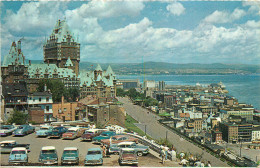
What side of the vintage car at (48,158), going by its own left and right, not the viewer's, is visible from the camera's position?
front

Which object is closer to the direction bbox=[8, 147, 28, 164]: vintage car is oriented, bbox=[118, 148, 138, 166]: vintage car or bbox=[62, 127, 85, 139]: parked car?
the vintage car

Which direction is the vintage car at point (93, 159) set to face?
toward the camera

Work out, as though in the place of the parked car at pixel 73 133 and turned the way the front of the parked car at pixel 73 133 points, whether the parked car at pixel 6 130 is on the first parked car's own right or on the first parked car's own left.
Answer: on the first parked car's own right

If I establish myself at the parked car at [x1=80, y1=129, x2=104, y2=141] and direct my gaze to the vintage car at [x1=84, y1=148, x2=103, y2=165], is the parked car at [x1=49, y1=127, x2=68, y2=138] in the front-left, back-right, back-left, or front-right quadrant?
back-right

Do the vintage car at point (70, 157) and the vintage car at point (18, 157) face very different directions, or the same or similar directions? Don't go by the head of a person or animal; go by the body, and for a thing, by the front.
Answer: same or similar directions

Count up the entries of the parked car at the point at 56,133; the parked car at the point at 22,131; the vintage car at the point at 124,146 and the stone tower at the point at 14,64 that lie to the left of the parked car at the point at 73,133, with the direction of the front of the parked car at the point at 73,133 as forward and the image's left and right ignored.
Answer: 1

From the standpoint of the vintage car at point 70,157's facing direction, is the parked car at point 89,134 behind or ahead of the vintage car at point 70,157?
behind

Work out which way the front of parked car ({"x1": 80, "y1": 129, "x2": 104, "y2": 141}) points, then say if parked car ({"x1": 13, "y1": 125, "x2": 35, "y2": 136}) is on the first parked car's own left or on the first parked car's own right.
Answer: on the first parked car's own right

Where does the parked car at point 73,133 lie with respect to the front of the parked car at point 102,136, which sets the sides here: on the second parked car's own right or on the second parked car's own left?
on the second parked car's own right

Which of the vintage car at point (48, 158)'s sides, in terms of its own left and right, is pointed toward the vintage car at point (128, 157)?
left

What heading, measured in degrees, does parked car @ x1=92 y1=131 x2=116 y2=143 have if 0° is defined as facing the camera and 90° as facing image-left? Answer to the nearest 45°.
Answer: approximately 45°

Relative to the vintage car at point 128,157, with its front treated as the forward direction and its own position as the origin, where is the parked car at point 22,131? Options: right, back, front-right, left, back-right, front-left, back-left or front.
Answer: back-right

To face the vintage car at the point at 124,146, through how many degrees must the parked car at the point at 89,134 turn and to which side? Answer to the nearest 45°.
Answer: approximately 90° to its left

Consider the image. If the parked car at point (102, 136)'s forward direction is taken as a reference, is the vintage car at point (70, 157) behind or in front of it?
in front

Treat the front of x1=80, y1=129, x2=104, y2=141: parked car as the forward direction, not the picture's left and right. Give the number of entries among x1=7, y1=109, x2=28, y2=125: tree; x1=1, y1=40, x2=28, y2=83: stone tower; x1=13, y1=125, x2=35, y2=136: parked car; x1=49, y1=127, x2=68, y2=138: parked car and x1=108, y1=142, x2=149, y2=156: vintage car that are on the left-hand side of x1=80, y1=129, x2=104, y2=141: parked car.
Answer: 1

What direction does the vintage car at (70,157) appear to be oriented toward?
toward the camera
